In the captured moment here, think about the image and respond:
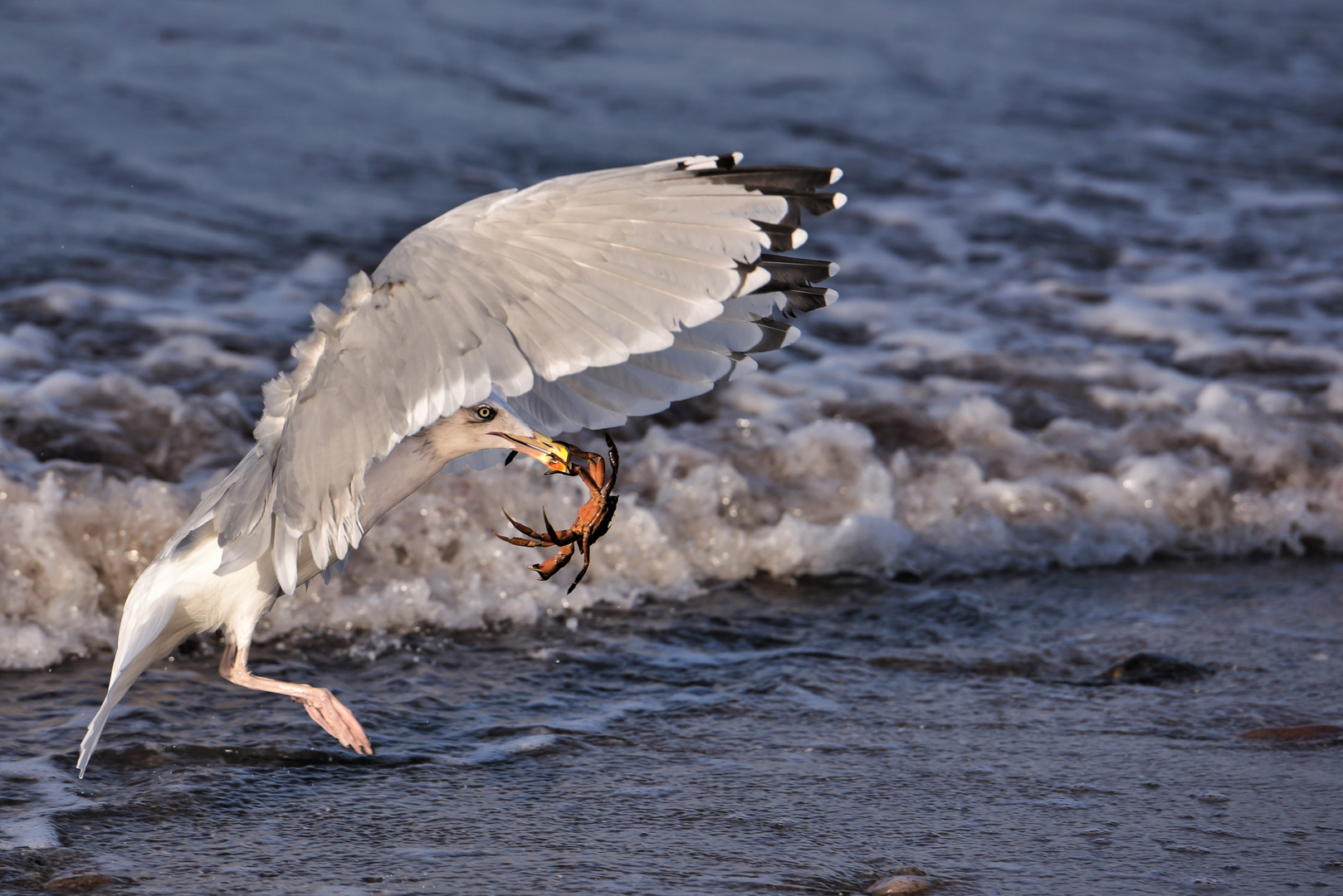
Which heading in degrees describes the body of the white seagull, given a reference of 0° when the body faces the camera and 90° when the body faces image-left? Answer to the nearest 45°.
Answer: approximately 270°
